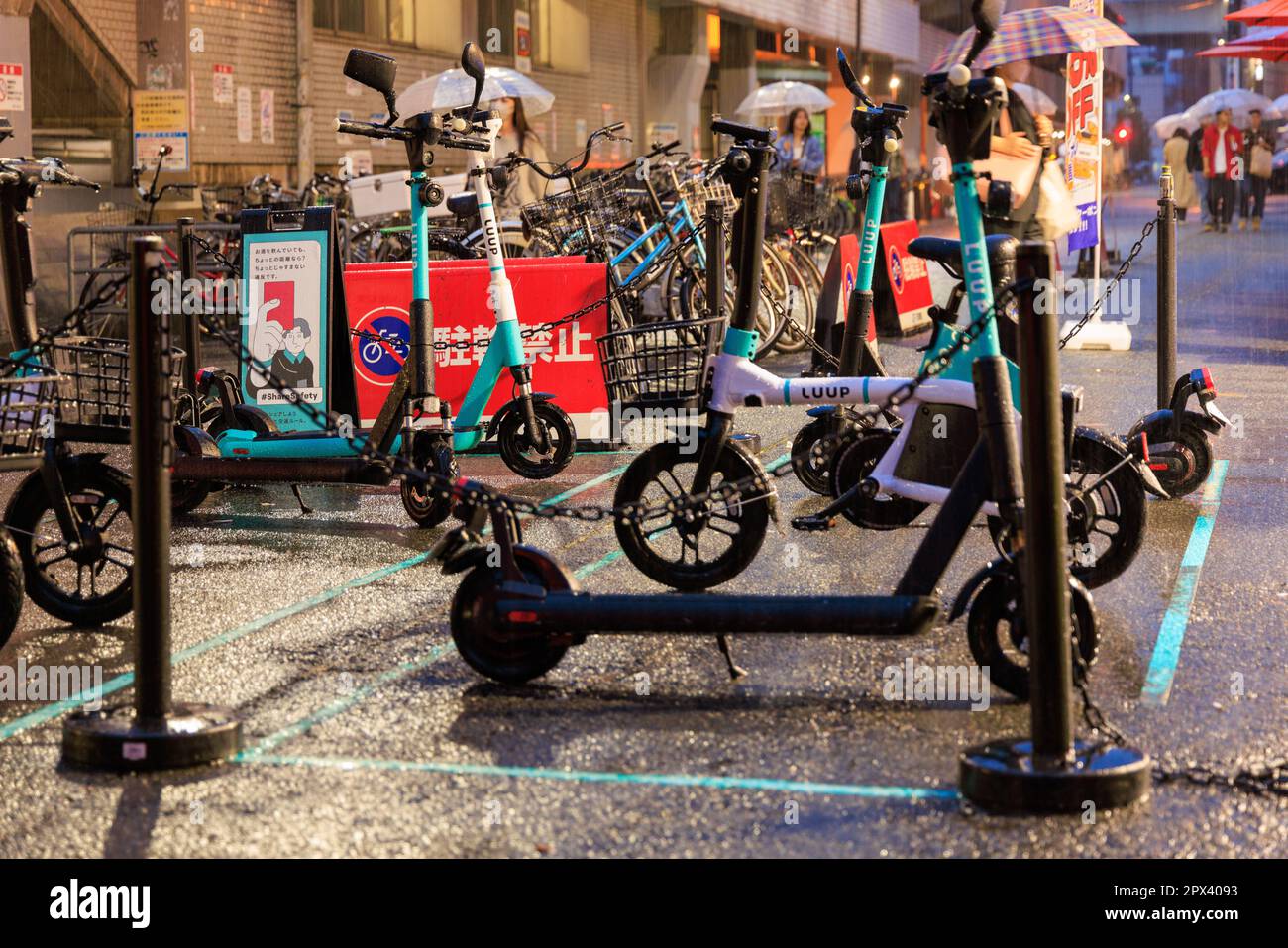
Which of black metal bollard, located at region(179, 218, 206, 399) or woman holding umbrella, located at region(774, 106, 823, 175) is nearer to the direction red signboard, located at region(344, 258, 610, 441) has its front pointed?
the black metal bollard

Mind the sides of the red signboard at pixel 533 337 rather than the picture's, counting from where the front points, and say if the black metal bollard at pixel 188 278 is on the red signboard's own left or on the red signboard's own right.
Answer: on the red signboard's own right

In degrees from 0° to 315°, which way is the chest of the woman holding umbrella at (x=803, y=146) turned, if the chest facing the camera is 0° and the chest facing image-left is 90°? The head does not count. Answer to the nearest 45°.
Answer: approximately 0°

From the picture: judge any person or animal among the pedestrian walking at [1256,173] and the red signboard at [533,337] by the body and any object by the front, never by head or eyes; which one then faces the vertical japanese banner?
the pedestrian walking

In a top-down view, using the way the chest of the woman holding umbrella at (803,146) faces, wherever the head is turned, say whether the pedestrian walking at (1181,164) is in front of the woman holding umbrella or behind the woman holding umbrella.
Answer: behind

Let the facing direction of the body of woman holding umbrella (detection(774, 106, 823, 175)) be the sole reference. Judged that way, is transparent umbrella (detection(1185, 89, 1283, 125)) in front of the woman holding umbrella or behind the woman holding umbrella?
behind

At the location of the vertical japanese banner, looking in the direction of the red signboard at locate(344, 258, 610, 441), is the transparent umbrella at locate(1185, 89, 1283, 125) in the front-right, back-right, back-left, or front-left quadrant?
back-right

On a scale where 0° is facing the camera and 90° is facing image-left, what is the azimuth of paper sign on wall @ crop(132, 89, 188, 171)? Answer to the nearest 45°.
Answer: approximately 0°

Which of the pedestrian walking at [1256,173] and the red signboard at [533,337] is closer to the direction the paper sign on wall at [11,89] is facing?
the red signboard

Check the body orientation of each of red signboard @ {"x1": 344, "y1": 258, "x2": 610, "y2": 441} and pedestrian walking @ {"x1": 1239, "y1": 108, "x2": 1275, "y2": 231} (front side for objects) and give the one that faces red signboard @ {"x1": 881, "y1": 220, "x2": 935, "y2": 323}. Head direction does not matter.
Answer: the pedestrian walking

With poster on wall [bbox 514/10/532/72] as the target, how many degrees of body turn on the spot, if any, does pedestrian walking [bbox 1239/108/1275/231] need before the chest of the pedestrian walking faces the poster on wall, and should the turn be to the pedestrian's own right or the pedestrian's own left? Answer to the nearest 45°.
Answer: approximately 45° to the pedestrian's own right

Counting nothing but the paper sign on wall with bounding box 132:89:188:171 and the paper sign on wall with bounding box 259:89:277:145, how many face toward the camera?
2
